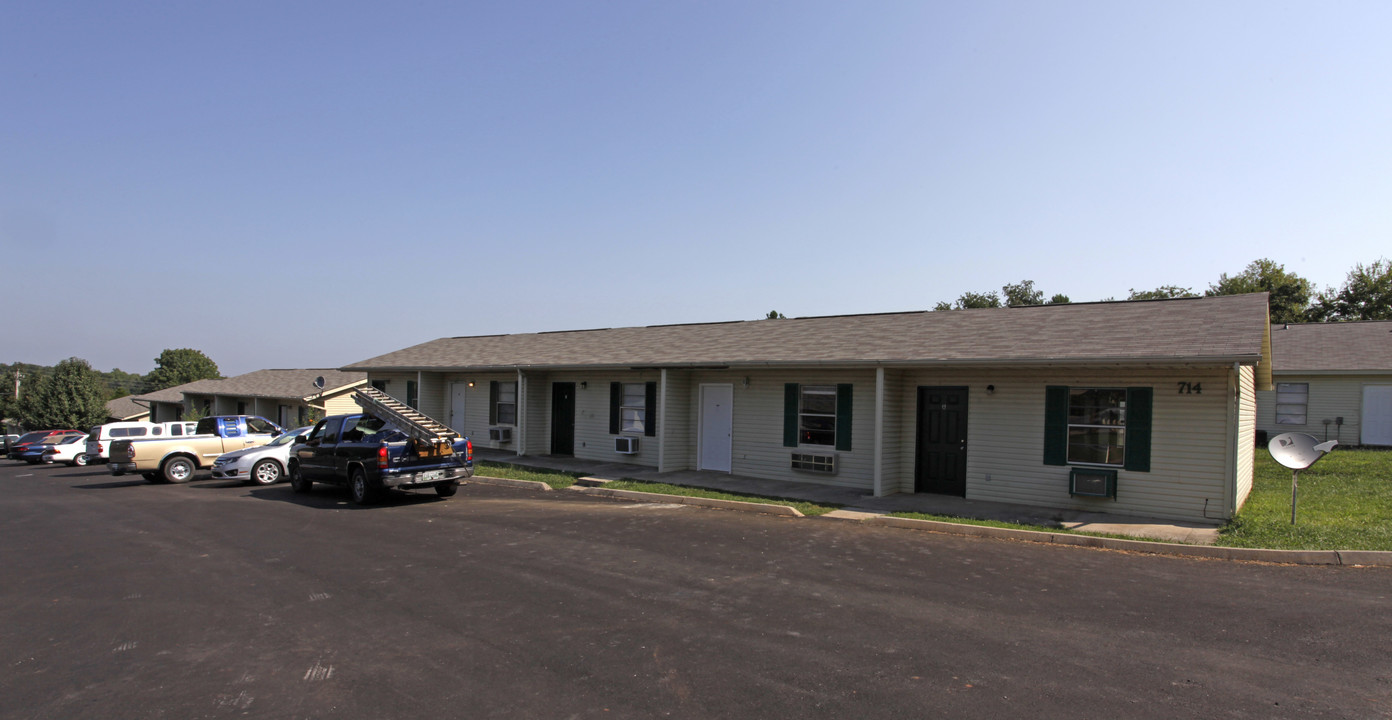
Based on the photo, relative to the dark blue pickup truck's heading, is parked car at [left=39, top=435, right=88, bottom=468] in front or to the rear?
in front

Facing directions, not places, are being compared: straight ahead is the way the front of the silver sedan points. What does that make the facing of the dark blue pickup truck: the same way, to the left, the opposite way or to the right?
to the right

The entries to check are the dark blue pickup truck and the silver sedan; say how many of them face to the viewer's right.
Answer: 0

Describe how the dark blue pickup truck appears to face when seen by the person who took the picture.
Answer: facing away from the viewer and to the left of the viewer
